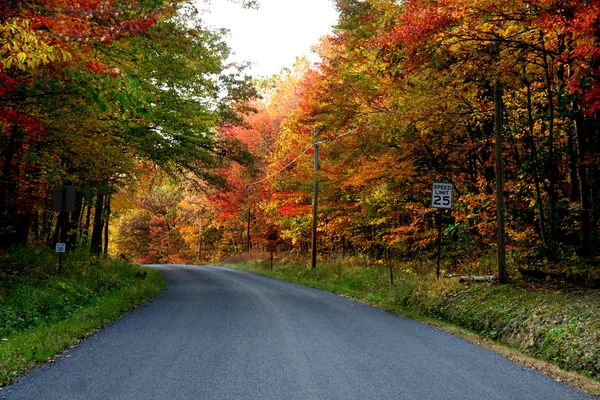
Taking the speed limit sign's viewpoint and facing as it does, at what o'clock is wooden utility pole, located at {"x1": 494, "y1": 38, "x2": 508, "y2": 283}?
The wooden utility pole is roughly at 10 o'clock from the speed limit sign.

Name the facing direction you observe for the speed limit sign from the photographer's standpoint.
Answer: facing the viewer
